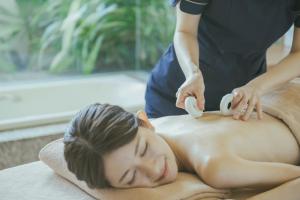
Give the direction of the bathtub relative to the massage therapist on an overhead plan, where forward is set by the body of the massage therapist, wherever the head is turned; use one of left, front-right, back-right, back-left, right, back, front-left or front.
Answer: back-right

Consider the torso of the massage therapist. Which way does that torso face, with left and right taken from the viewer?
facing the viewer

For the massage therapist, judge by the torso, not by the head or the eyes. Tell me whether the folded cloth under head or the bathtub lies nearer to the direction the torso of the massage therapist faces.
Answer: the folded cloth under head

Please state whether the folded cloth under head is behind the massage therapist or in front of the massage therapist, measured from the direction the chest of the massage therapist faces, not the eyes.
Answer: in front

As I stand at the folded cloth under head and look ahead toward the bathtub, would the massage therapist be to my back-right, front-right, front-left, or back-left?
front-right
